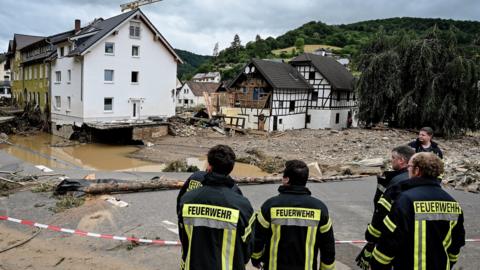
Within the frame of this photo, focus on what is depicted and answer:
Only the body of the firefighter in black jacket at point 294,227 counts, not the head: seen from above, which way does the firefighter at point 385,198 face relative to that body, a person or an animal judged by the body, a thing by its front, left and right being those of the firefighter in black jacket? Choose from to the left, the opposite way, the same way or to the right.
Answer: to the left

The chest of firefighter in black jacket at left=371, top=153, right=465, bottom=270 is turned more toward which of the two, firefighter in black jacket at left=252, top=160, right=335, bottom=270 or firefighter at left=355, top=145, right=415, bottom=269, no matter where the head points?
the firefighter

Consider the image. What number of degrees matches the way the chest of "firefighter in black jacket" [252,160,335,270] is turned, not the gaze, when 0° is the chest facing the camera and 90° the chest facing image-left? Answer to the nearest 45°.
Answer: approximately 180°

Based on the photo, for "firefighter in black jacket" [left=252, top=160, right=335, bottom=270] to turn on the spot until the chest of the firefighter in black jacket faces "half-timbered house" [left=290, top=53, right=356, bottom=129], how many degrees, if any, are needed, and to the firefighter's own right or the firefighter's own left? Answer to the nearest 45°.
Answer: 0° — they already face it

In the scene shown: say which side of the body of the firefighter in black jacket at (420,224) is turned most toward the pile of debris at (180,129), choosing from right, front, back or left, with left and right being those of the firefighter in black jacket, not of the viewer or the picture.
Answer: front

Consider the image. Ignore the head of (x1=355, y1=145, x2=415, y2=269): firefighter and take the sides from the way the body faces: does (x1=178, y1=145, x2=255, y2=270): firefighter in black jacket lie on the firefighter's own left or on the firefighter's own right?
on the firefighter's own left

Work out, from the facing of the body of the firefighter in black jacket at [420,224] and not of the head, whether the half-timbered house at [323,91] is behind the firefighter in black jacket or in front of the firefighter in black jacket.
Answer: in front

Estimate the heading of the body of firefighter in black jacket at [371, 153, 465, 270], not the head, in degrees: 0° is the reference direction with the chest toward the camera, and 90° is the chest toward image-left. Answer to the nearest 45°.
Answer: approximately 135°

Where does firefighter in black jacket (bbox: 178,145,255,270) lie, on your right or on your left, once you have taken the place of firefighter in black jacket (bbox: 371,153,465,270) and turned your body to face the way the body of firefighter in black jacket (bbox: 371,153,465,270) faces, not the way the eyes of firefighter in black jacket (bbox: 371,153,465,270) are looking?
on your left

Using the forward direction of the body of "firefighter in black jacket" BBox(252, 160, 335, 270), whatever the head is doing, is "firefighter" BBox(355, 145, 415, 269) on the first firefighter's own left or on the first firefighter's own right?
on the first firefighter's own right

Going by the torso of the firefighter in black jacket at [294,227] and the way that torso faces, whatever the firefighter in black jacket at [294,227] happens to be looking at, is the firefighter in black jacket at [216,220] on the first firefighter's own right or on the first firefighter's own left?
on the first firefighter's own left
